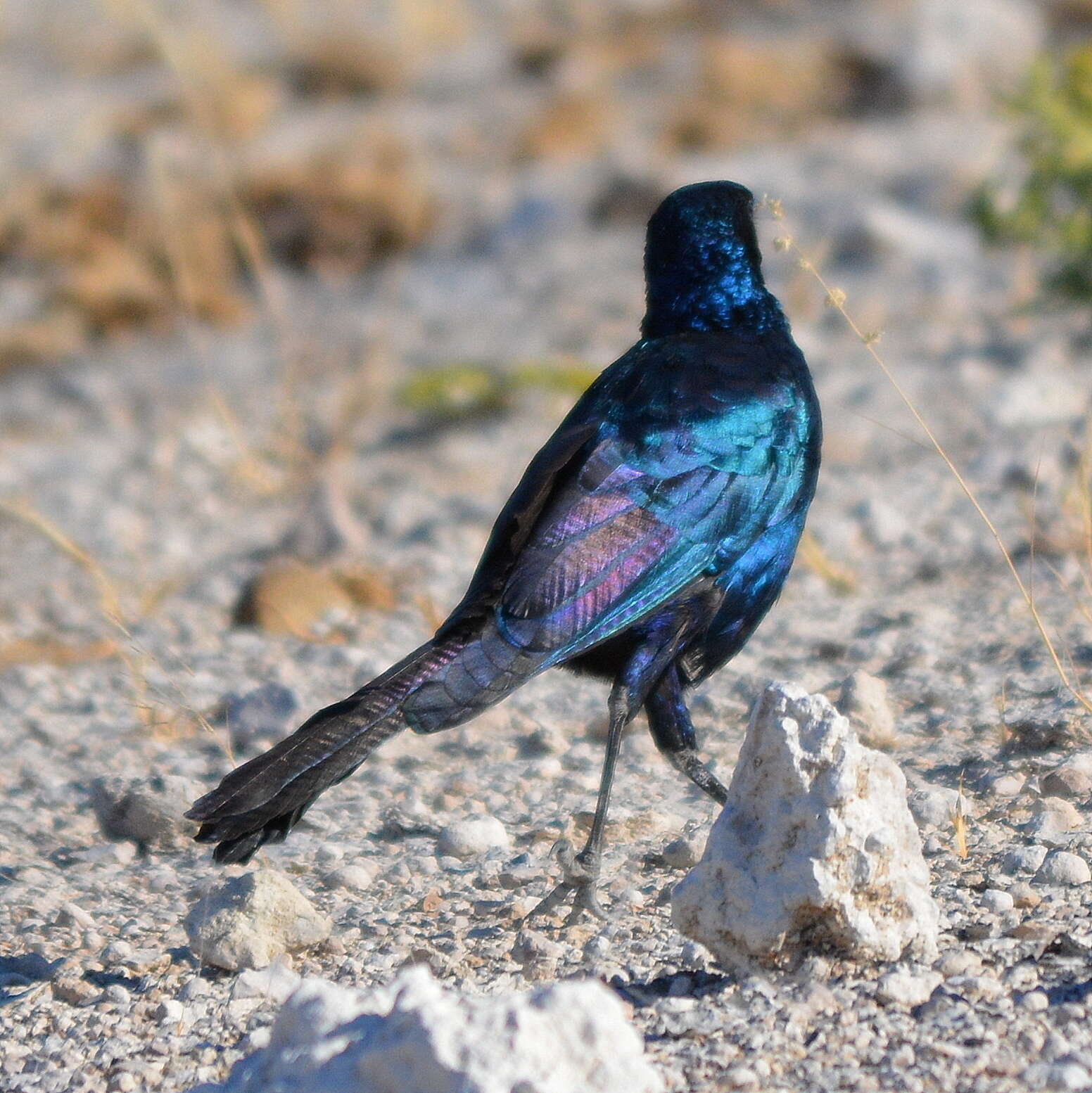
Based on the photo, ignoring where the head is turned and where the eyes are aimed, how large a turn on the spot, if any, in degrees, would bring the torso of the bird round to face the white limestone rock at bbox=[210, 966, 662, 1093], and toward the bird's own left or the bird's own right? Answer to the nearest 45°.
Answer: approximately 135° to the bird's own right

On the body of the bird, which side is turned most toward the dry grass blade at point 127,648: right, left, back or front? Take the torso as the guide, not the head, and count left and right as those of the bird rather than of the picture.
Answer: left

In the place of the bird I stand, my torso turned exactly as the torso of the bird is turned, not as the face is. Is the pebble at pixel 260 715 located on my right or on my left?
on my left

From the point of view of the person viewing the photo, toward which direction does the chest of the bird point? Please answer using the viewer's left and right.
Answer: facing away from the viewer and to the right of the viewer

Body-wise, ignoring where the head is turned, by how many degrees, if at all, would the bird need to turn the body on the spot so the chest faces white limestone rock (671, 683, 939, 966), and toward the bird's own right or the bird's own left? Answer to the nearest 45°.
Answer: approximately 135° to the bird's own right

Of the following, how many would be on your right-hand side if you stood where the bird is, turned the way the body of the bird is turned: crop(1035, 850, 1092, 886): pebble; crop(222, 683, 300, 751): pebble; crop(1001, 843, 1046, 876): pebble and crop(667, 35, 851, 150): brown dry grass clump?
2

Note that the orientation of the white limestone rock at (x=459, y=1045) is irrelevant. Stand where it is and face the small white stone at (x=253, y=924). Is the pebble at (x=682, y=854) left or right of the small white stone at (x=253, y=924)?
right

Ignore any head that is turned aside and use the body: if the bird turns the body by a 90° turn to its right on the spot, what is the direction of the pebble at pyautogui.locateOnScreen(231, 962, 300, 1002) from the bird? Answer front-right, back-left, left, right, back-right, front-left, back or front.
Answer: right

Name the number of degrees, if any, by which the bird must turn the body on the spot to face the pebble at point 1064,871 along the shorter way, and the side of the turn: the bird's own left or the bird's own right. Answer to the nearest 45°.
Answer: approximately 90° to the bird's own right

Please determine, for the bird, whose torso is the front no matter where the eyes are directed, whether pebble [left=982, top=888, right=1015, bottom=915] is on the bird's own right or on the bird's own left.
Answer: on the bird's own right

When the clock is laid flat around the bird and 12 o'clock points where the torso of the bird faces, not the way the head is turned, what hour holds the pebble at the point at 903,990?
The pebble is roughly at 4 o'clock from the bird.

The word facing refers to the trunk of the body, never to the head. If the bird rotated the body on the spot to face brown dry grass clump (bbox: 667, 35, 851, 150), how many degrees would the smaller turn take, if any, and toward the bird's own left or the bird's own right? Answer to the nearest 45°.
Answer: approximately 45° to the bird's own left
